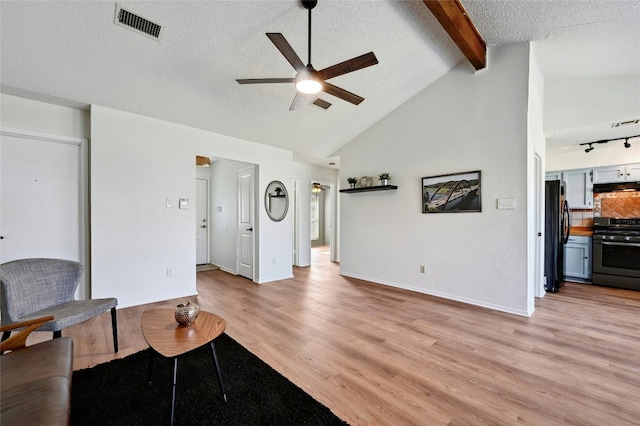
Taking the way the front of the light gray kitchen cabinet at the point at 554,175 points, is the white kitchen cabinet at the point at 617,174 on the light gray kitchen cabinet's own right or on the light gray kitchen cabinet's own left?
on the light gray kitchen cabinet's own left

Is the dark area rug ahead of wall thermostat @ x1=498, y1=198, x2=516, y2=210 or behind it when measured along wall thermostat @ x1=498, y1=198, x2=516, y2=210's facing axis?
ahead

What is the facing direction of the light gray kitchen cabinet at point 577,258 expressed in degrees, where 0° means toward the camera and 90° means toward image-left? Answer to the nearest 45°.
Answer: approximately 0°

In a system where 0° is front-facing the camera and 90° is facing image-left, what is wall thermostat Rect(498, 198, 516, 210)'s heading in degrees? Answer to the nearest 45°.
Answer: approximately 0°

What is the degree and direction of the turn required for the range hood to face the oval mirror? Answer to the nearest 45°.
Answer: approximately 45° to its right

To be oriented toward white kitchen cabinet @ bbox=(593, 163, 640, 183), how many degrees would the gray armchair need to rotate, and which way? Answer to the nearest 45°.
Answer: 0° — it already faces it
